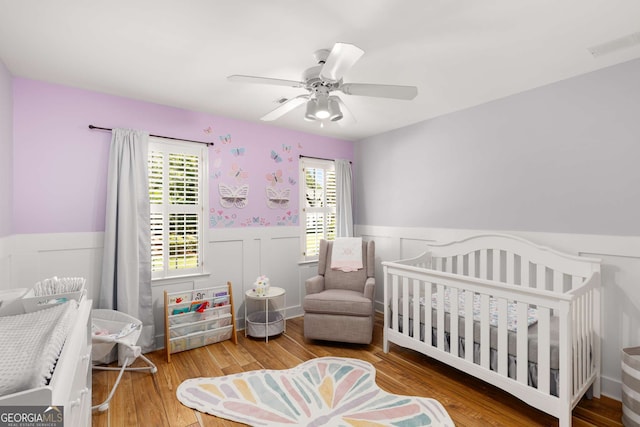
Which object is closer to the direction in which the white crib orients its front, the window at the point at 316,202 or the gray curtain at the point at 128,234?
the gray curtain

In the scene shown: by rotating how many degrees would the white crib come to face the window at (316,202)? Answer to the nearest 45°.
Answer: approximately 90° to its right

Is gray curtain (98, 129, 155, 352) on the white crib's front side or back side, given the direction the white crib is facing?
on the front side

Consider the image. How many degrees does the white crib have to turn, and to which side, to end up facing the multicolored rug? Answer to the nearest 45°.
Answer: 0° — it already faces it

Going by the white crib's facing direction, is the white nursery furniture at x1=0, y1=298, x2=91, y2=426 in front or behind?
in front

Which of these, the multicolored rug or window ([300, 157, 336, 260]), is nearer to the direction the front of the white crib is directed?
the multicolored rug

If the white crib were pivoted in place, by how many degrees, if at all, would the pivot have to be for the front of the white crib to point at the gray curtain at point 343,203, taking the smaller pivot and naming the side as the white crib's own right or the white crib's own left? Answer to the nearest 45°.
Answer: approximately 90° to the white crib's own right

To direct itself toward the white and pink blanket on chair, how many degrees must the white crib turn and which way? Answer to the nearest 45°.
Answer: approximately 90° to its right

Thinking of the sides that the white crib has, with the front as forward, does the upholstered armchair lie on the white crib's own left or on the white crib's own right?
on the white crib's own right

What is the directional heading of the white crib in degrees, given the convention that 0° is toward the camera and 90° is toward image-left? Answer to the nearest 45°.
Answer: approximately 45°
